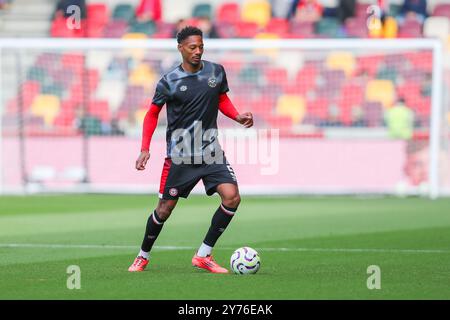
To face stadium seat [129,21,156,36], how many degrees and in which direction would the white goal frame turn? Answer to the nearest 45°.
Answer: approximately 135° to its right

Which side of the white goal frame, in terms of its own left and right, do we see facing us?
front

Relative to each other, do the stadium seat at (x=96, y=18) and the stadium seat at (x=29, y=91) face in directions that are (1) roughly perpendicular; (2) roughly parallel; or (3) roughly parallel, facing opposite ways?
roughly parallel

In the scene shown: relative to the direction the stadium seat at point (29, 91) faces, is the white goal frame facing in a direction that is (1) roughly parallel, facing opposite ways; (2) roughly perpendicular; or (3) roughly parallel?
roughly parallel

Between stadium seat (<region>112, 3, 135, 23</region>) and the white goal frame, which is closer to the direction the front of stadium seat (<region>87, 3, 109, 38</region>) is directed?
the white goal frame

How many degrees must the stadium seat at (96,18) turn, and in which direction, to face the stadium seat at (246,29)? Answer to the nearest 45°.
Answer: approximately 90° to its left

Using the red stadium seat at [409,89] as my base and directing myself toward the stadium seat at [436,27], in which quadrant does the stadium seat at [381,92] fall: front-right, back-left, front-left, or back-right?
back-left

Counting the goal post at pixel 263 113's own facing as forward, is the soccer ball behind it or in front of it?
in front

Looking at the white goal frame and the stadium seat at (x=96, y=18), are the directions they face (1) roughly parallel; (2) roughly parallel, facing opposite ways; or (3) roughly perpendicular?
roughly parallel

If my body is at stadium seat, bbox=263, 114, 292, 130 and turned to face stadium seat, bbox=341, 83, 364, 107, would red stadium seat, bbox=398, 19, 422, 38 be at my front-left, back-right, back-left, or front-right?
front-left

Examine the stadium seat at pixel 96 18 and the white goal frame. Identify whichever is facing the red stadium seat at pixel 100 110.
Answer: the stadium seat

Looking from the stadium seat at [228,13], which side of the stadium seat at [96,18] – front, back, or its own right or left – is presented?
left

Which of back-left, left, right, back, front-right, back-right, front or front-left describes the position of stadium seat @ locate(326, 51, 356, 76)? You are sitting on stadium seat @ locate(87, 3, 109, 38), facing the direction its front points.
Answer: front-left

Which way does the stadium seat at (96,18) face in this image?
toward the camera

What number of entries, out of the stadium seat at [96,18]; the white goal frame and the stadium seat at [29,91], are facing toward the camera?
3

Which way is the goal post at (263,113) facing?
toward the camera

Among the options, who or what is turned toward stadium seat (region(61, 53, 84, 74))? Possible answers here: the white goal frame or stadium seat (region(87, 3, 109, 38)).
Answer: stadium seat (region(87, 3, 109, 38))

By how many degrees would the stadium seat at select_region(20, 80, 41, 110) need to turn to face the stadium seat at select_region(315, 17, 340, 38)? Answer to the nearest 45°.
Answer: approximately 90° to its left
